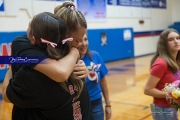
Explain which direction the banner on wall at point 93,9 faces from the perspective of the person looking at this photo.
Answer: facing the viewer

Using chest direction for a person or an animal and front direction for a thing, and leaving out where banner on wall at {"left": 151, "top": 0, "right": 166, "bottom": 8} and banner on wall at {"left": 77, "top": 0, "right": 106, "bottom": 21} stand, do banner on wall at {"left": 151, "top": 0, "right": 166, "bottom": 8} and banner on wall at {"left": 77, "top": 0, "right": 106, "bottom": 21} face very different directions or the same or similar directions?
same or similar directions

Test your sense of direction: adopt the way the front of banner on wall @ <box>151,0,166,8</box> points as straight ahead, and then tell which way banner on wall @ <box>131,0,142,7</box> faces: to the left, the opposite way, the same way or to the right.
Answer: the same way

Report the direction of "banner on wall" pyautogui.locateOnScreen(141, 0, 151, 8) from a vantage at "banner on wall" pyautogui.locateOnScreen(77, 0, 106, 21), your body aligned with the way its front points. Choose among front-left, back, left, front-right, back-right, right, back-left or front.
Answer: back-left

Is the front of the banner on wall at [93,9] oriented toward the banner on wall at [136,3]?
no

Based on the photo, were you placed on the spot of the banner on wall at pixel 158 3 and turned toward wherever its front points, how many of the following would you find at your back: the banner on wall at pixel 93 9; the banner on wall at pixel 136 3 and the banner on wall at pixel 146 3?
0

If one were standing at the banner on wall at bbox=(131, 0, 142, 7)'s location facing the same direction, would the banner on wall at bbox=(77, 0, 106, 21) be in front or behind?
in front

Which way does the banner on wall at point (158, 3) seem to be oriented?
toward the camera

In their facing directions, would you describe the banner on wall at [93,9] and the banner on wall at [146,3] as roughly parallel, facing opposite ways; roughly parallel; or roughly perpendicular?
roughly parallel

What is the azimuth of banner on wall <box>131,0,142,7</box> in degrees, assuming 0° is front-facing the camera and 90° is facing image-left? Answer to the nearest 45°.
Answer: approximately 0°

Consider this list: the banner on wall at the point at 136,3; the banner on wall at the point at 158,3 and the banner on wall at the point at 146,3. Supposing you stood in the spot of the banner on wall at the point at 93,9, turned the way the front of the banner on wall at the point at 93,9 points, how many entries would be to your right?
0

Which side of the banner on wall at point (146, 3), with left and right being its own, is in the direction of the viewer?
front
